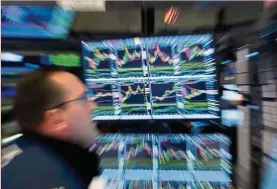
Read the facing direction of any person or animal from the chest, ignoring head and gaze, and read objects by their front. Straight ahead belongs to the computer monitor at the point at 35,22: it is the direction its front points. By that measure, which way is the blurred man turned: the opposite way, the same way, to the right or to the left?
to the left

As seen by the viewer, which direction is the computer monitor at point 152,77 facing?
toward the camera

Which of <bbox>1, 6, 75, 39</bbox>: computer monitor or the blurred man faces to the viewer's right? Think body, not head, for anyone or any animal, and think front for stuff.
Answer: the blurred man

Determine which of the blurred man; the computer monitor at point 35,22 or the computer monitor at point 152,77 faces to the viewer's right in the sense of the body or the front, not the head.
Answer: the blurred man

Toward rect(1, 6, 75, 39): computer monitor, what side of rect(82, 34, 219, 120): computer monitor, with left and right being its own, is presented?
right

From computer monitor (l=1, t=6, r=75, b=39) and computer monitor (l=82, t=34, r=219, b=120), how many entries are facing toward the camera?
2

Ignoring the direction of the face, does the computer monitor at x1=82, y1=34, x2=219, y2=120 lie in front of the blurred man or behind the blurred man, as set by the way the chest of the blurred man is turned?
in front

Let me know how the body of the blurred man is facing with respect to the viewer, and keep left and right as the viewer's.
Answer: facing to the right of the viewer

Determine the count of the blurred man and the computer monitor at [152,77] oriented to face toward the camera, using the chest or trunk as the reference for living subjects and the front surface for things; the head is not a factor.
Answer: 1

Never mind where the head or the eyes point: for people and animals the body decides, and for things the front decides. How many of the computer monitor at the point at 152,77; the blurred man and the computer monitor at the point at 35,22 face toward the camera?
2
